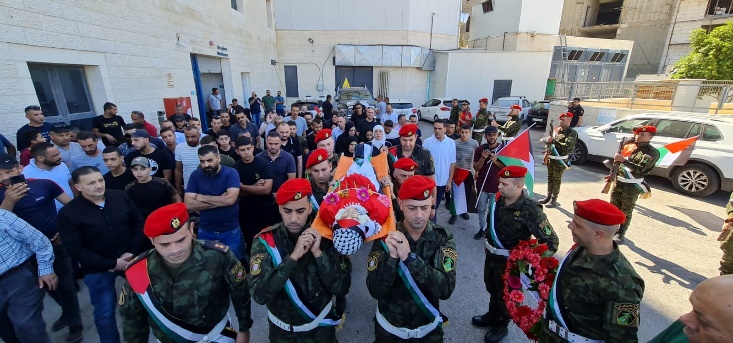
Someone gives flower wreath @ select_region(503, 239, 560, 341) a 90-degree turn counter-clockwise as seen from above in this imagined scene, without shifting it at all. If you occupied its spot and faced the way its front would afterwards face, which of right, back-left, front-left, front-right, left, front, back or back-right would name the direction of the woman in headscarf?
back

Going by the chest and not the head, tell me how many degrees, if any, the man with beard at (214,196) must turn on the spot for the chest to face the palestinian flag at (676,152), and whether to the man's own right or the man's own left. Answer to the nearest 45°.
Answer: approximately 90° to the man's own left

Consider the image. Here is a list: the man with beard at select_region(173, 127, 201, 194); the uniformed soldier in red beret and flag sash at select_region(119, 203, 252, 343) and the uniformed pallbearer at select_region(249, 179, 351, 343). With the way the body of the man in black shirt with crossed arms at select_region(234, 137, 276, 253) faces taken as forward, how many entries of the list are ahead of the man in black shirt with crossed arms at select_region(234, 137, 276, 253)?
2

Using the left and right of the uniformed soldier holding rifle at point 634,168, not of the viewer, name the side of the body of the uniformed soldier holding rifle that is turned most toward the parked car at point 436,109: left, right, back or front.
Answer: right

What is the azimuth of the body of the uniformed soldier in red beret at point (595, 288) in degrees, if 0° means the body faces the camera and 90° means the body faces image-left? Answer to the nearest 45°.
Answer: approximately 45°

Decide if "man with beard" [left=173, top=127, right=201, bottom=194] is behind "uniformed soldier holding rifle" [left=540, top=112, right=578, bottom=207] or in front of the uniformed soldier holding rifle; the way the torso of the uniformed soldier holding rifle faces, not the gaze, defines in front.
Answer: in front

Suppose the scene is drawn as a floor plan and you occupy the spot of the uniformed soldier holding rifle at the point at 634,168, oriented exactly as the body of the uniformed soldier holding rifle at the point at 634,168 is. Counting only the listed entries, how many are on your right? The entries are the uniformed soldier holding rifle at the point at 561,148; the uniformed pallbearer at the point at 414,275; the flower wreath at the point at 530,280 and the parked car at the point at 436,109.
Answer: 2

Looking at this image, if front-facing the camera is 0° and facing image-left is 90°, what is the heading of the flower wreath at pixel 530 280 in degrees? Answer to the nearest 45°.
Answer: approximately 45°

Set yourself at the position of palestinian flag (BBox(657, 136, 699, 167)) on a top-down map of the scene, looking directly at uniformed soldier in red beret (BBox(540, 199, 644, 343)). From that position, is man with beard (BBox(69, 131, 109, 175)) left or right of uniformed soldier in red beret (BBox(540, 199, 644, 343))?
right

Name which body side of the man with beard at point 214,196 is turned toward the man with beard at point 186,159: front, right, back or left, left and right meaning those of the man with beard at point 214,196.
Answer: back

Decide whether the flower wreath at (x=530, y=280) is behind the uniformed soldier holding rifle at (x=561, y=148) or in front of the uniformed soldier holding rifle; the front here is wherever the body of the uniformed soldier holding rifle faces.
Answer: in front

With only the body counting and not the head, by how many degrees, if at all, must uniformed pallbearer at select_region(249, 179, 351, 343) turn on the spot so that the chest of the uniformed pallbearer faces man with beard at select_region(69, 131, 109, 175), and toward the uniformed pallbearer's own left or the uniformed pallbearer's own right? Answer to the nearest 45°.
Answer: approximately 135° to the uniformed pallbearer's own right
